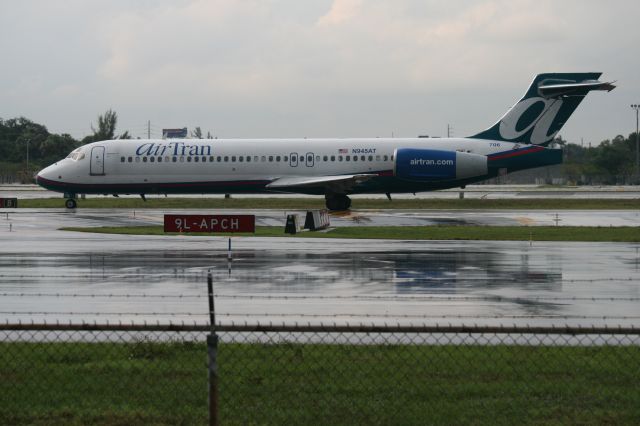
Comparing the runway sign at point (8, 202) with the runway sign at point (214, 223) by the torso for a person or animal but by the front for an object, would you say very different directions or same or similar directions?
same or similar directions

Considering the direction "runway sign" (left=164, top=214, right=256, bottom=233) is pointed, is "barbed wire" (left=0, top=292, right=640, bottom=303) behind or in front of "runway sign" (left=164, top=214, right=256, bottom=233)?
in front

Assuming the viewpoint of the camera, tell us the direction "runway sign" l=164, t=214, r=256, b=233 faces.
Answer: facing the viewer

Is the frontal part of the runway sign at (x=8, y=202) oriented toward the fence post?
yes

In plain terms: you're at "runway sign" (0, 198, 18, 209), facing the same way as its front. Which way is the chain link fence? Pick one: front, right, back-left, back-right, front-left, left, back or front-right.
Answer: front

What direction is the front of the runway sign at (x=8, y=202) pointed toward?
toward the camera

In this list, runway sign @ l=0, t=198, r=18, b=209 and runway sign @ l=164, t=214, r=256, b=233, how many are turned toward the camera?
2

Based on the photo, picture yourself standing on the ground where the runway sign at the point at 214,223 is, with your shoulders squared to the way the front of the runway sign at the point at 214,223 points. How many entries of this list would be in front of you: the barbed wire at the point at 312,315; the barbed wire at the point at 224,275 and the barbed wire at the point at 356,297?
3

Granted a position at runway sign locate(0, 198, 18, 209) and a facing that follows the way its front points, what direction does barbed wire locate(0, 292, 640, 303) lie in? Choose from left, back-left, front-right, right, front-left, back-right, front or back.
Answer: front

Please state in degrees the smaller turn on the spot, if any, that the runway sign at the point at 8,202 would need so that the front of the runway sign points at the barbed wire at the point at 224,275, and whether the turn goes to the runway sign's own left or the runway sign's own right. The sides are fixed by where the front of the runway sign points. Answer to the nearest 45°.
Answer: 0° — it already faces it

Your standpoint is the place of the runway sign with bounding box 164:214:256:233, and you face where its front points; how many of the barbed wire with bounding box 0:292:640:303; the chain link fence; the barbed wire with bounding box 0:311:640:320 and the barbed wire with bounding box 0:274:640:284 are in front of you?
4

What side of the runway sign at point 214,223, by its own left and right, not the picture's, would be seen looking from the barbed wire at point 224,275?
front

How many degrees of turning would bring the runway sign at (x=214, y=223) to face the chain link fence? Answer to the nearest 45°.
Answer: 0° — it already faces it

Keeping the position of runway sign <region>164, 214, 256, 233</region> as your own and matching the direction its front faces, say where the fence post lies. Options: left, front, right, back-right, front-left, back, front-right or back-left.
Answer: front

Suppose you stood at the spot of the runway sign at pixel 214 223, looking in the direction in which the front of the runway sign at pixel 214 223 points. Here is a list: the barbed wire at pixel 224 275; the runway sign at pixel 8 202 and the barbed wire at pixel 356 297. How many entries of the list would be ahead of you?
2

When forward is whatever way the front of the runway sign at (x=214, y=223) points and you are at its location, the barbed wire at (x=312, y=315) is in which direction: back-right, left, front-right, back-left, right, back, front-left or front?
front

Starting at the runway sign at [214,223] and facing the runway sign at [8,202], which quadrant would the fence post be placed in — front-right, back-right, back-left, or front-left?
back-left
